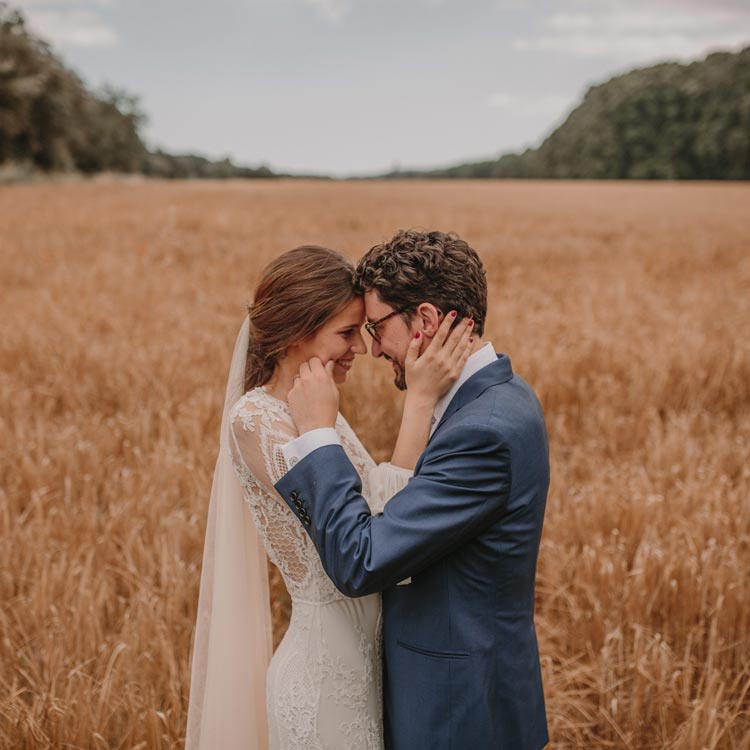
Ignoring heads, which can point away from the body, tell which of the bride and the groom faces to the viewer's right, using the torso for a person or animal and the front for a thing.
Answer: the bride

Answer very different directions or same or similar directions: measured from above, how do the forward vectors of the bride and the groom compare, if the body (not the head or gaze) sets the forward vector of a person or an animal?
very different directions

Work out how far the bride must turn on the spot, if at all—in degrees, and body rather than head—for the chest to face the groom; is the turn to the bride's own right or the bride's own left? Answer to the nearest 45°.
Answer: approximately 45° to the bride's own right

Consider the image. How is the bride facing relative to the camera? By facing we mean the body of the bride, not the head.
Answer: to the viewer's right

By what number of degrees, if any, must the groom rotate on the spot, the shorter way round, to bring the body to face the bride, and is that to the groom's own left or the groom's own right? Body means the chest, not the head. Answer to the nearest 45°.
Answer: approximately 45° to the groom's own right

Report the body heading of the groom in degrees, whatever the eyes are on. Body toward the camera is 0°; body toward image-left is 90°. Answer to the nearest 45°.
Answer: approximately 90°

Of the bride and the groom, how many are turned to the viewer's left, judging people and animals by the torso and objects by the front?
1
